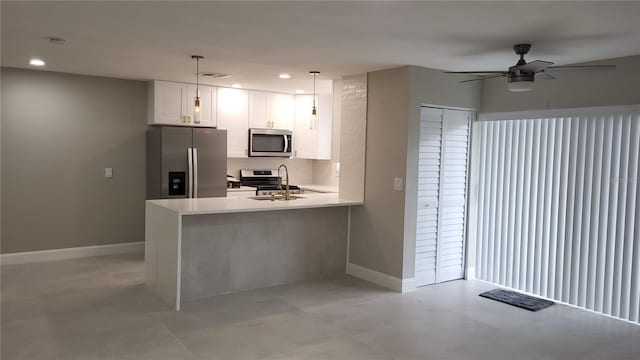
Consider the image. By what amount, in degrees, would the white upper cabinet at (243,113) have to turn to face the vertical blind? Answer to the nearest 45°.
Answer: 0° — it already faces it

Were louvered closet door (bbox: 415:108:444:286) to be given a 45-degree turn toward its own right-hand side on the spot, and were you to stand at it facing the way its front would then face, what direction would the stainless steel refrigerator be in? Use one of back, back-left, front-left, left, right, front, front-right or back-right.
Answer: right

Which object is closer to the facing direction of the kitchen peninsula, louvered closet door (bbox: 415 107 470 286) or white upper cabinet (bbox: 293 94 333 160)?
the louvered closet door

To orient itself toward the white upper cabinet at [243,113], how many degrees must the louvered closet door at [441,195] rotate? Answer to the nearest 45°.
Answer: approximately 135° to its right

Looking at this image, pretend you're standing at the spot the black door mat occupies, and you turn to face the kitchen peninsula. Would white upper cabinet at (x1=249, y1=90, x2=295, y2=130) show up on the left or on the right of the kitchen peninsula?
right

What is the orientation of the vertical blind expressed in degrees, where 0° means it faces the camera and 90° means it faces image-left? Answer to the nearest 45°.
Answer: approximately 45°

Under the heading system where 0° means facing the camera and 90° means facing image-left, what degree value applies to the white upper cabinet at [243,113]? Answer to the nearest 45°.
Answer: approximately 315°

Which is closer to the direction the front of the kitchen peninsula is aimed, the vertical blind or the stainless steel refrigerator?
the vertical blind
